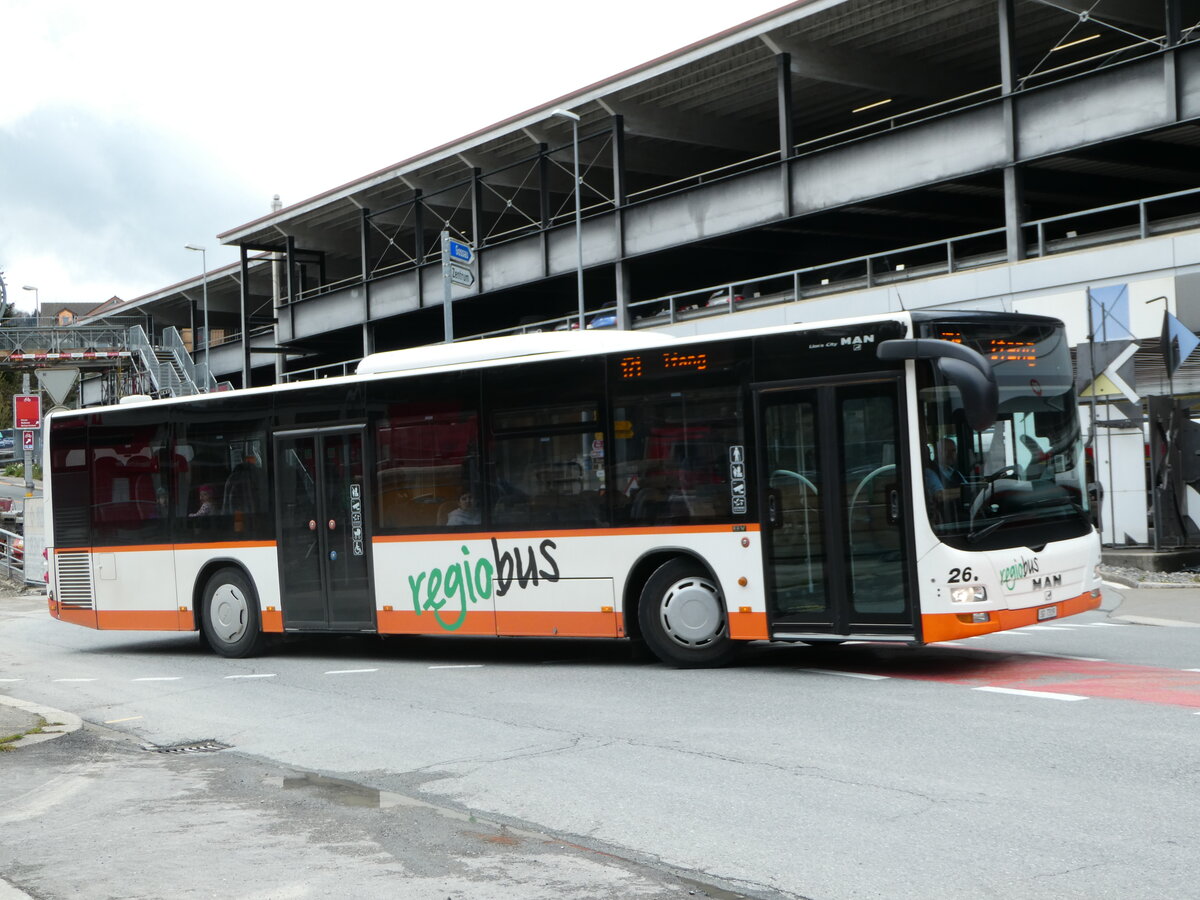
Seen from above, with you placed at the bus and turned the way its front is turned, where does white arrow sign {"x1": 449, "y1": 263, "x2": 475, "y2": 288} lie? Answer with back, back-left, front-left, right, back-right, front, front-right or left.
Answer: back-left

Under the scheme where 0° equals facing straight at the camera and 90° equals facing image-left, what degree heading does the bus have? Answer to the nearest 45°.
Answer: approximately 315°

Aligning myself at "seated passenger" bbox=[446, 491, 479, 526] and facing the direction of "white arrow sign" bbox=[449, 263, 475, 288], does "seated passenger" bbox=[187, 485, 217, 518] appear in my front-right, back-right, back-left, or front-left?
front-left
